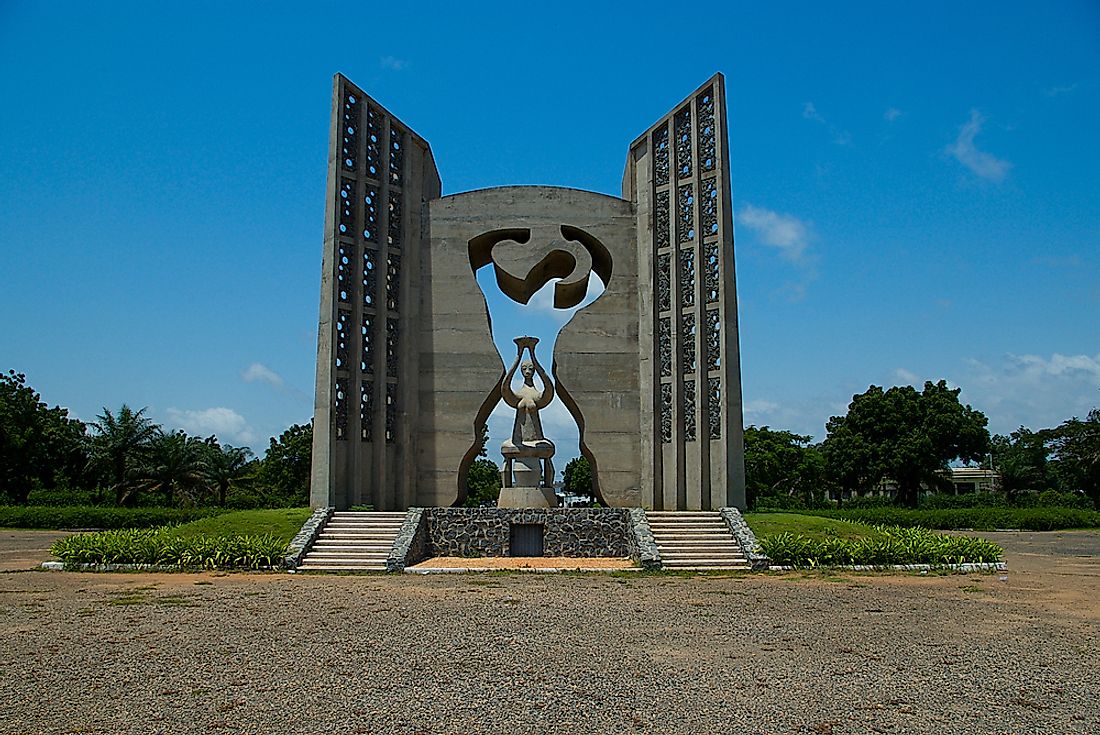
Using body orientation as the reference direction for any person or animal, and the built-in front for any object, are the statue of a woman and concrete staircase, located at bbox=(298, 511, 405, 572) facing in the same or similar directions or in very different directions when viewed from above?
same or similar directions

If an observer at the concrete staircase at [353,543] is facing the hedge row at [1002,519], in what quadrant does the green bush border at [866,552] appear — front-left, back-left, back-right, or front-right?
front-right

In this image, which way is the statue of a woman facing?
toward the camera

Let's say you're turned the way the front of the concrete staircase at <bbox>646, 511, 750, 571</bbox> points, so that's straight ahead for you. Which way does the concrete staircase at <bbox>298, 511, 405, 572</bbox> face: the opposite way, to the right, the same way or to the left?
the same way

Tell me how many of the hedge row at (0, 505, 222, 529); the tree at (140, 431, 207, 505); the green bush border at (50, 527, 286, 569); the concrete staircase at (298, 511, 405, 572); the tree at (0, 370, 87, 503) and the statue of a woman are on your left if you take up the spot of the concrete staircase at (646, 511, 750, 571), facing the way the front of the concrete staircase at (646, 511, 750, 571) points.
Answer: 0

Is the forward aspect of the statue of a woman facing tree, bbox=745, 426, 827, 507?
no

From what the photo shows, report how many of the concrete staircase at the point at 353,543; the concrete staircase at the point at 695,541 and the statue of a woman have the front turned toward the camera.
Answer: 3

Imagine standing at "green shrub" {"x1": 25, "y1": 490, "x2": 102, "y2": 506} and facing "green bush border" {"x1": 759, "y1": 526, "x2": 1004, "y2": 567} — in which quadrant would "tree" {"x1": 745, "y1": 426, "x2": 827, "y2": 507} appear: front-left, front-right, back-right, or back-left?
front-left

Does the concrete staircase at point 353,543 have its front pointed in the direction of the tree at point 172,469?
no

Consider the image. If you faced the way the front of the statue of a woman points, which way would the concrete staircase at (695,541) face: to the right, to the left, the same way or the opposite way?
the same way

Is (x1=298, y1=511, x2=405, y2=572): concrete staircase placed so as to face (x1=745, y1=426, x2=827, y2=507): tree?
no

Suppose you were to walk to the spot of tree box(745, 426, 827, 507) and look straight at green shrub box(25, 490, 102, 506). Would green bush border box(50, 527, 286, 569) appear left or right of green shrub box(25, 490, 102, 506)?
left

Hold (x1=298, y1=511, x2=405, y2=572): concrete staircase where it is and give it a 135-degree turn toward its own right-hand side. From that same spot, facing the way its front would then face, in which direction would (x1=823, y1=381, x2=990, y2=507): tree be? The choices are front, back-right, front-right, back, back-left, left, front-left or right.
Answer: right

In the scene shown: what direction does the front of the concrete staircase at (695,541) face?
toward the camera
